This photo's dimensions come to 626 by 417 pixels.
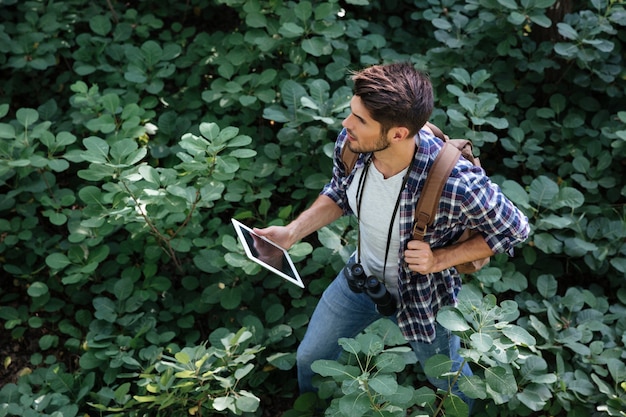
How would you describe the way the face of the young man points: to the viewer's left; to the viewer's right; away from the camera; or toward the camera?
to the viewer's left

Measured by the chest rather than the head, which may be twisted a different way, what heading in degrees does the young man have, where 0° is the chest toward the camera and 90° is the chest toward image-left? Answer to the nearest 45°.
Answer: approximately 45°
